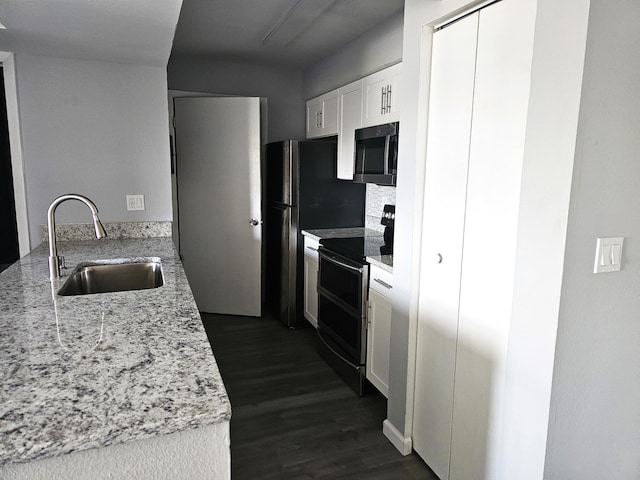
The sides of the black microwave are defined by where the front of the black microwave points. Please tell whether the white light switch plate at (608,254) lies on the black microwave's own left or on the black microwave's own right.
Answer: on the black microwave's own left

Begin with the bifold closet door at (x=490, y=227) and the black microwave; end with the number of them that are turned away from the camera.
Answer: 0

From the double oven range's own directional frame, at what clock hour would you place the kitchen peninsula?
The kitchen peninsula is roughly at 11 o'clock from the double oven range.

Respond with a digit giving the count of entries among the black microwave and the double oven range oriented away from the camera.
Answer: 0

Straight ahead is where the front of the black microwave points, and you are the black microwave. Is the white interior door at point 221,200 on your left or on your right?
on your right

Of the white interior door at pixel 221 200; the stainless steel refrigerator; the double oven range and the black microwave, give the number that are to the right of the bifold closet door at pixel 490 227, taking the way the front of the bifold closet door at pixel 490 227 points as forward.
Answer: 4

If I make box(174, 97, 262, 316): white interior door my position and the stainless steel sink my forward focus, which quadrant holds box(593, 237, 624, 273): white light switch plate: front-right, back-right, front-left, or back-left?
front-left

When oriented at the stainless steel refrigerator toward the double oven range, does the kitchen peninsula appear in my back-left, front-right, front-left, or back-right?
front-right

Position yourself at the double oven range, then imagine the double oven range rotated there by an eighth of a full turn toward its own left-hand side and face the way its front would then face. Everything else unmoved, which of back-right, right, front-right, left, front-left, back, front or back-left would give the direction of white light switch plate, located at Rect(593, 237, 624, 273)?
front-left

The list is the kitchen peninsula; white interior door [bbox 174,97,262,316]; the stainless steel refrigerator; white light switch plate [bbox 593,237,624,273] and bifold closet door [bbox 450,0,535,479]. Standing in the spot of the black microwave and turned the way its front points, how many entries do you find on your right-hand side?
2

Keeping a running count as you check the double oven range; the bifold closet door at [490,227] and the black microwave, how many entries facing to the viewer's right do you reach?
0

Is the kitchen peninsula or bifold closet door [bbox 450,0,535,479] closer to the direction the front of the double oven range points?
the kitchen peninsula

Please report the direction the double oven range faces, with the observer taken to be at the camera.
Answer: facing the viewer and to the left of the viewer

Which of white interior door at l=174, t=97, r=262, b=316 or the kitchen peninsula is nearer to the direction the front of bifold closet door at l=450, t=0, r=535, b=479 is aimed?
the kitchen peninsula

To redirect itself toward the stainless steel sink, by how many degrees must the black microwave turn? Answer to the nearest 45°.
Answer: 0° — it already faces it

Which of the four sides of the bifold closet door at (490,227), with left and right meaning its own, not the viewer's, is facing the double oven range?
right
